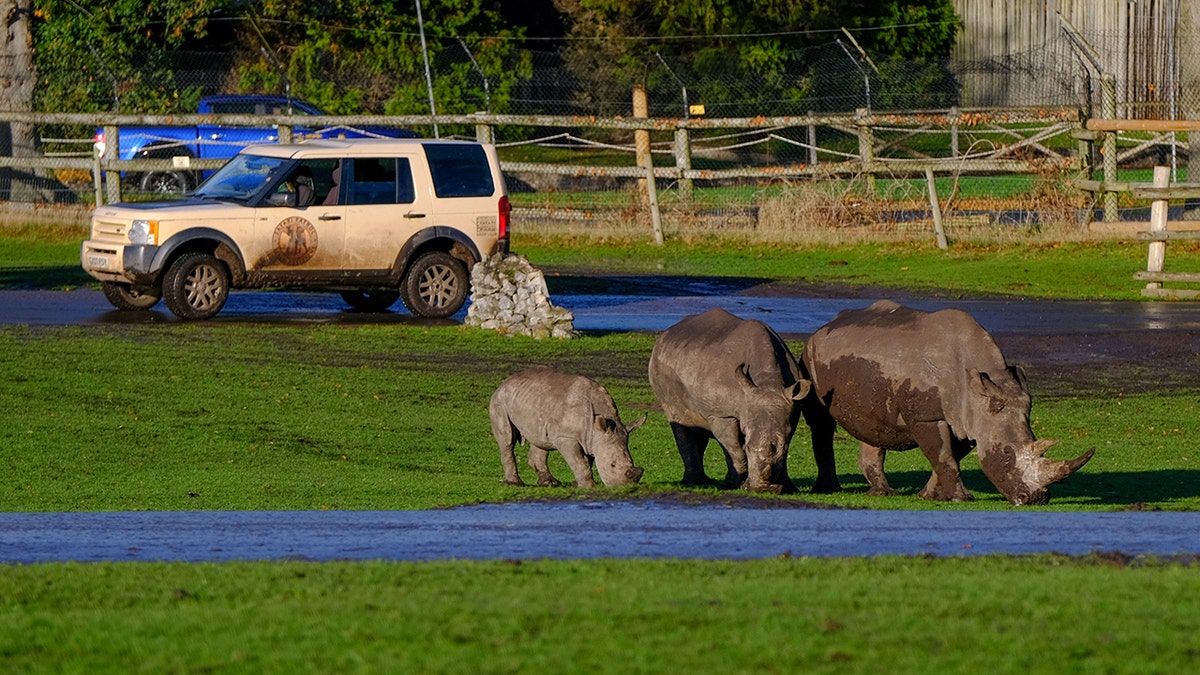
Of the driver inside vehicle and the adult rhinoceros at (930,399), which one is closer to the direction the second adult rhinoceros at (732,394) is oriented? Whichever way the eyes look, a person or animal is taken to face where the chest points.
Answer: the adult rhinoceros

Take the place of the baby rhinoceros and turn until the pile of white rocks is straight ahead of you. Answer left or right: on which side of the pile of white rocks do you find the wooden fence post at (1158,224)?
right

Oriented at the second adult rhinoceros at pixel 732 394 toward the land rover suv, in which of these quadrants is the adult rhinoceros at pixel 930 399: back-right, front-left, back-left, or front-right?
back-right

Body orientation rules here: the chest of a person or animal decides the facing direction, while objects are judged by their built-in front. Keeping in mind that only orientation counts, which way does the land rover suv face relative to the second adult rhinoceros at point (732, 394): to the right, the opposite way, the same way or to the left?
to the right

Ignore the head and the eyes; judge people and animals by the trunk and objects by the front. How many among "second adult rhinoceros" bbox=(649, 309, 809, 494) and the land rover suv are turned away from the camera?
0

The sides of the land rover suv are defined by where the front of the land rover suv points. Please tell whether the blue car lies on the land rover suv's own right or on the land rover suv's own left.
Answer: on the land rover suv's own right

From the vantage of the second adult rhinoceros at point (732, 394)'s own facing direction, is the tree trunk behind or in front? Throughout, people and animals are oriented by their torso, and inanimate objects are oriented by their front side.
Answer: behind

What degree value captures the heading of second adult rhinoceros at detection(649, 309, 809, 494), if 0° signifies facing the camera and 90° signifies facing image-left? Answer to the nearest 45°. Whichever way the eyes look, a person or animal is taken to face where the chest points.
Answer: approximately 315°

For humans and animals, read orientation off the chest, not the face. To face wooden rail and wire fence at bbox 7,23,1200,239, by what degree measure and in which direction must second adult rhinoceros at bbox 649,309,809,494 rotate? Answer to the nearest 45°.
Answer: approximately 135° to its left

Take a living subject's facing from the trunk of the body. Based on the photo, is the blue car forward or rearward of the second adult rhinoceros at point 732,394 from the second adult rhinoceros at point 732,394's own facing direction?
rearward

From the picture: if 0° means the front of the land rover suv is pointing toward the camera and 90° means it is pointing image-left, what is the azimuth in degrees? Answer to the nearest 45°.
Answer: approximately 45°
